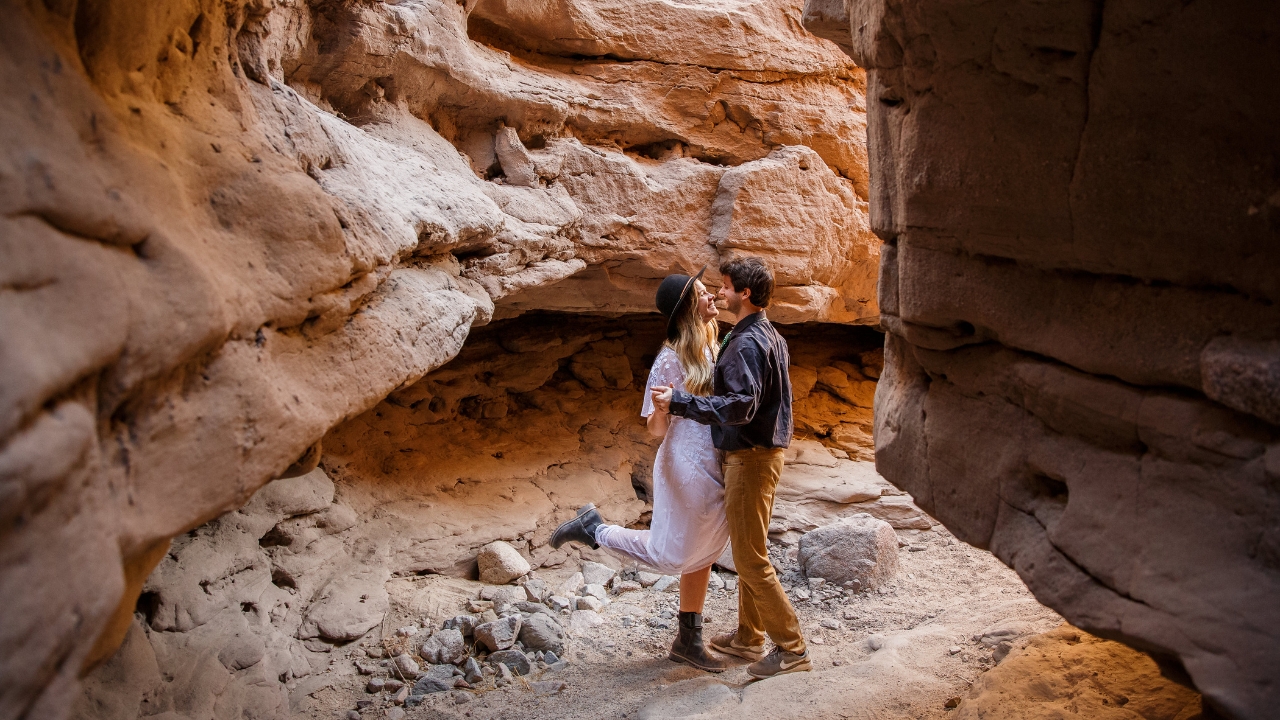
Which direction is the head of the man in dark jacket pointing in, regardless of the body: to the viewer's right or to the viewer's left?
to the viewer's left

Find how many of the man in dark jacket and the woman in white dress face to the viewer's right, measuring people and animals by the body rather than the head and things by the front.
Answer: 1

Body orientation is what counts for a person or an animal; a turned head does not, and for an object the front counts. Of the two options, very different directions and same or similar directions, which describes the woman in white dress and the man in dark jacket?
very different directions

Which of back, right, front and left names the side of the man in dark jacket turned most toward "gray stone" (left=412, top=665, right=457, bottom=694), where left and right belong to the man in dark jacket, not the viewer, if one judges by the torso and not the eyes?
front

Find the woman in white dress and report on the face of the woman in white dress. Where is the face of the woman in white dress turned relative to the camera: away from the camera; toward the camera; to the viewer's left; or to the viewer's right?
to the viewer's right

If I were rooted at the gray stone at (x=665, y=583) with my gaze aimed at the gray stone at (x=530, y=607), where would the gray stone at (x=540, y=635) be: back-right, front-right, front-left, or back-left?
front-left

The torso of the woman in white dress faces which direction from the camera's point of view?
to the viewer's right

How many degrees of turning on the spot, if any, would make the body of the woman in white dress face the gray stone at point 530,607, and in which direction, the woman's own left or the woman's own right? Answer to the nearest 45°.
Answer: approximately 135° to the woman's own left

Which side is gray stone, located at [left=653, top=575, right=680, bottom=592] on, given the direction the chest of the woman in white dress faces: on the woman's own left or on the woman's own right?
on the woman's own left

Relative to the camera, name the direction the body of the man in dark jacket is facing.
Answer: to the viewer's left

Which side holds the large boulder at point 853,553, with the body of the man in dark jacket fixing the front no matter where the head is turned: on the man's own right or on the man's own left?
on the man's own right
